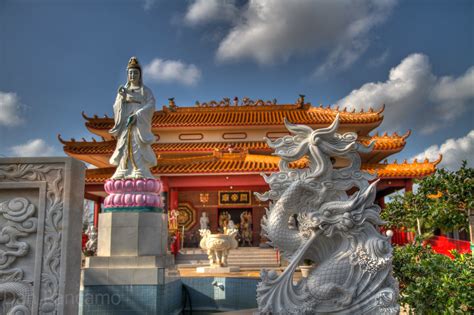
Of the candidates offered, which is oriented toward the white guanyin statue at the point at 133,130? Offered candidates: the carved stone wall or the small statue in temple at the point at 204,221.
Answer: the small statue in temple

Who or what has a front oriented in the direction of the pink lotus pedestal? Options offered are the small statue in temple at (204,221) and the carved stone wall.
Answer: the small statue in temple

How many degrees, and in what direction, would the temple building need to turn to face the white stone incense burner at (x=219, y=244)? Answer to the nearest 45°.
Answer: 0° — it already faces it

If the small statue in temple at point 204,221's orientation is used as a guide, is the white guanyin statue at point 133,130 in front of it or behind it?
in front

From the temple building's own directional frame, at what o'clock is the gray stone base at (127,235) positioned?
The gray stone base is roughly at 12 o'clock from the temple building.

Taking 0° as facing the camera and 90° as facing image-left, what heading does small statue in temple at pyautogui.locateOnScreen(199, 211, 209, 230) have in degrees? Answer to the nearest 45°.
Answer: approximately 0°

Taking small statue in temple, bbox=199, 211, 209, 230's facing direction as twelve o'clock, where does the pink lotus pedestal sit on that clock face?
The pink lotus pedestal is roughly at 12 o'clock from the small statue in temple.

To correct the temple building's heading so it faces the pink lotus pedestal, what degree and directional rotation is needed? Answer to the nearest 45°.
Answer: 0° — it already faces it

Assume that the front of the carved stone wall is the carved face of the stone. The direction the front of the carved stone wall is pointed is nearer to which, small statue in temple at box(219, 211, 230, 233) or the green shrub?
the green shrub

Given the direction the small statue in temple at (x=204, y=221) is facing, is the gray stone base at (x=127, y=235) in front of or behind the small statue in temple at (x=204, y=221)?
in front

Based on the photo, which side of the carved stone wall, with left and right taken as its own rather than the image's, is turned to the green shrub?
left

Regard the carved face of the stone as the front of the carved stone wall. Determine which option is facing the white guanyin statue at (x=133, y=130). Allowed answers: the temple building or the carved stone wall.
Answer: the temple building
